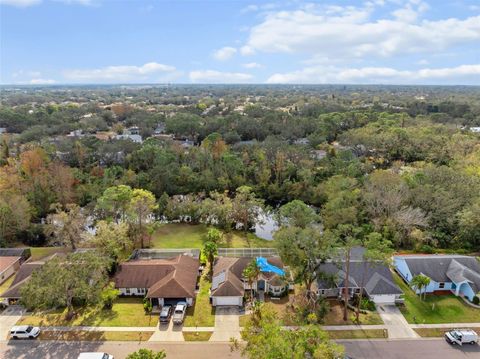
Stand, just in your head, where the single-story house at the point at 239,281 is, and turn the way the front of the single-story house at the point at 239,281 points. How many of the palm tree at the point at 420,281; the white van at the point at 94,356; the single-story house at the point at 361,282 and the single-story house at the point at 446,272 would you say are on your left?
3

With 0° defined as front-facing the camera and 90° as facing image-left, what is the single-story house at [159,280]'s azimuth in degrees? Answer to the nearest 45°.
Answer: approximately 0°

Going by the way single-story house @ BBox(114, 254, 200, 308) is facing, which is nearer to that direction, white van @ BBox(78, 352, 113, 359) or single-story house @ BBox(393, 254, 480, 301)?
the white van

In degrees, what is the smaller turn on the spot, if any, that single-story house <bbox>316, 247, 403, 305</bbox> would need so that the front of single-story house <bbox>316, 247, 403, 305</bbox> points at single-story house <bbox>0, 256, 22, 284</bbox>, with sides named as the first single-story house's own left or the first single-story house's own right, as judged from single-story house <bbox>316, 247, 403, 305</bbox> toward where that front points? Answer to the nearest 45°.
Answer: approximately 90° to the first single-story house's own right
